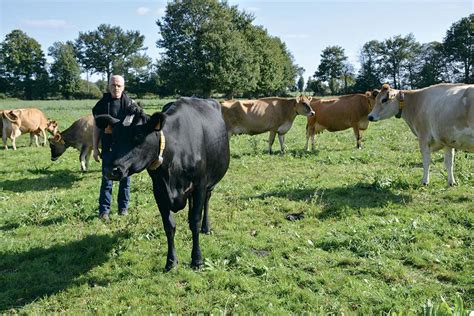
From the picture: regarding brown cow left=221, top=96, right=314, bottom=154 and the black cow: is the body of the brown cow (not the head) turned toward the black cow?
no

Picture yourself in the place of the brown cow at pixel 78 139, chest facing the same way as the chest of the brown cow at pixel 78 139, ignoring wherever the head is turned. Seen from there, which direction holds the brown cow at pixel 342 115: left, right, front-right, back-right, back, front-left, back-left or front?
back

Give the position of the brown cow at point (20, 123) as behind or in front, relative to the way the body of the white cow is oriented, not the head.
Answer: in front

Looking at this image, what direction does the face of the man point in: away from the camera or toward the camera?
toward the camera

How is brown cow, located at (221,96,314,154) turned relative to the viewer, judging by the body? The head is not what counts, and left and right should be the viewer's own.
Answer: facing to the right of the viewer

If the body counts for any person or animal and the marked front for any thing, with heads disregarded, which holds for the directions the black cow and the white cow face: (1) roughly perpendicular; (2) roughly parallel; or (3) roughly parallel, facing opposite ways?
roughly perpendicular

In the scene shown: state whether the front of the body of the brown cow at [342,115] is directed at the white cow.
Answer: no

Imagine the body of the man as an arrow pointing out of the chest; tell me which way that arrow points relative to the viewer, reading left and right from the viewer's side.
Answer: facing the viewer

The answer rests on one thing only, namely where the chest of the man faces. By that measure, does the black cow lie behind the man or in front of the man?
in front

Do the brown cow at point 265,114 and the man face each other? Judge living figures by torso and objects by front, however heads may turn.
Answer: no

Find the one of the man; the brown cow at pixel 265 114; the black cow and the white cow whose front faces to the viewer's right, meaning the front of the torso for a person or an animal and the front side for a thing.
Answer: the brown cow

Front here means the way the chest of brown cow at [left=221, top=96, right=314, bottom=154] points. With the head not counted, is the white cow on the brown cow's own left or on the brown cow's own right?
on the brown cow's own right

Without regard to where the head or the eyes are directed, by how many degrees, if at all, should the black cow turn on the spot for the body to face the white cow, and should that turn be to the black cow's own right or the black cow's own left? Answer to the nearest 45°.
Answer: approximately 180°

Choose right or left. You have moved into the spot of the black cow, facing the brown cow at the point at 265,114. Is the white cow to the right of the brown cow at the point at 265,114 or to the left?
right

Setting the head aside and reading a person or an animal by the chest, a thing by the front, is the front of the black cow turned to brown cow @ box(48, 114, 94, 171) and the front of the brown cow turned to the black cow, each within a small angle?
no

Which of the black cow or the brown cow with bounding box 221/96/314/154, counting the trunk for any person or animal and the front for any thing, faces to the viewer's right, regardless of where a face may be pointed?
the brown cow

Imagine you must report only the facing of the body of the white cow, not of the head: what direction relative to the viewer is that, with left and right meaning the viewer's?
facing to the left of the viewer
